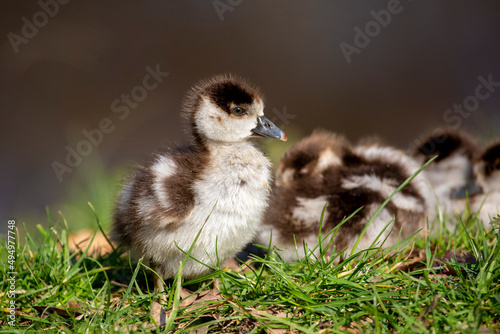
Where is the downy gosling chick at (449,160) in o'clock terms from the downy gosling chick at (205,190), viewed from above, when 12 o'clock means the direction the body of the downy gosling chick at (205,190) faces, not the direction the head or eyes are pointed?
the downy gosling chick at (449,160) is roughly at 9 o'clock from the downy gosling chick at (205,190).

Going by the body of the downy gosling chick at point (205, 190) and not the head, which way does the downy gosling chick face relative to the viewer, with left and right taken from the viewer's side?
facing the viewer and to the right of the viewer

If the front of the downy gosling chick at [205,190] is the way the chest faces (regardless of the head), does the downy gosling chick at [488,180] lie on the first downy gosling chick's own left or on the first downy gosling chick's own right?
on the first downy gosling chick's own left
